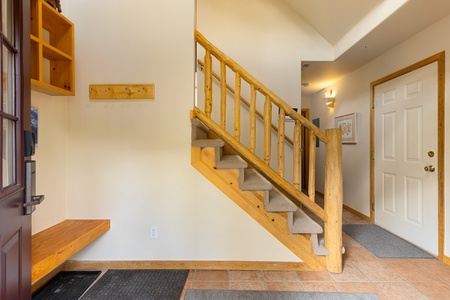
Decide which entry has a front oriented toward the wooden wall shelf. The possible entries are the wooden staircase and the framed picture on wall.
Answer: the framed picture on wall

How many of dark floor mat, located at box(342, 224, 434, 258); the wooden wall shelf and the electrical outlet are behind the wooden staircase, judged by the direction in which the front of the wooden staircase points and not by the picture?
2

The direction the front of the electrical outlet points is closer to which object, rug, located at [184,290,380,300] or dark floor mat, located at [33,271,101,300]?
the rug

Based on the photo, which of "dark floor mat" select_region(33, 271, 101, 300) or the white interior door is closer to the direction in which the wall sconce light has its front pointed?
the dark floor mat

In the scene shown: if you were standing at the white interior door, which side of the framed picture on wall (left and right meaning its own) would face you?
left

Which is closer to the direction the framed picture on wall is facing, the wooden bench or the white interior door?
the wooden bench

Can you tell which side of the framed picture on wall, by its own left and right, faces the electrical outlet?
front

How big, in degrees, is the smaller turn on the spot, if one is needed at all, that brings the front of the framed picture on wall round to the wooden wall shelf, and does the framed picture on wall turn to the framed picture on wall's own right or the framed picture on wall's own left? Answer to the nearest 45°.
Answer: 0° — it already faces it

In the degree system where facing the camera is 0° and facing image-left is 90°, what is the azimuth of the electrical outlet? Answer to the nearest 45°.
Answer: approximately 0°

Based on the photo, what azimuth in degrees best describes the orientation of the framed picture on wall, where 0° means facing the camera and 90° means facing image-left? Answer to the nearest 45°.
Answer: approximately 45°

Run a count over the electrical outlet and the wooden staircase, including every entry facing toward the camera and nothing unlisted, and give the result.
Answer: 1

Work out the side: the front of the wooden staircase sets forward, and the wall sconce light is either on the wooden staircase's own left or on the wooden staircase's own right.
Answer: on the wooden staircase's own left

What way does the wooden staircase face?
to the viewer's right

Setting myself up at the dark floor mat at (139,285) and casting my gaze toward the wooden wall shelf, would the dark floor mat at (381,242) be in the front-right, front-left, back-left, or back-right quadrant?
back-right
